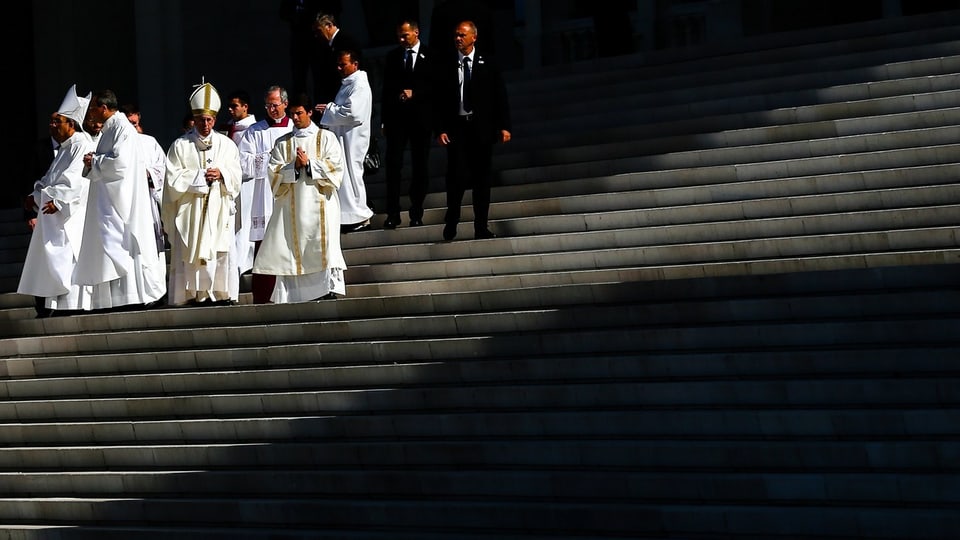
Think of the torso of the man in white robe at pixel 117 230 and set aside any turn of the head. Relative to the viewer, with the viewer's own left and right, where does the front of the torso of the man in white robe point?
facing to the left of the viewer

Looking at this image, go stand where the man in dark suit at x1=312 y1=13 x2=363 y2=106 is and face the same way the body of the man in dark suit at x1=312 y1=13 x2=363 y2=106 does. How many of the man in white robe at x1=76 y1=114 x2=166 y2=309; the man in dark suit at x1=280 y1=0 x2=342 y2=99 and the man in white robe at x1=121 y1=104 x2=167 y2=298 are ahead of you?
2

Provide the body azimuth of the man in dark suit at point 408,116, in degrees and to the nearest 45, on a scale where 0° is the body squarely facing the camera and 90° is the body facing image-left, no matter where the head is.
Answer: approximately 0°

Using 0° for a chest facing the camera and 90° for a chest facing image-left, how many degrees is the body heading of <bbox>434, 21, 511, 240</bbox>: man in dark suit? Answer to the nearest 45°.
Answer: approximately 0°

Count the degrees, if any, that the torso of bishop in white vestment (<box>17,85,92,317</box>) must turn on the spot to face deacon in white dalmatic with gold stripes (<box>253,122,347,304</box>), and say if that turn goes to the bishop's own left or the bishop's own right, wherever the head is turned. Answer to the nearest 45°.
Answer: approximately 135° to the bishop's own left

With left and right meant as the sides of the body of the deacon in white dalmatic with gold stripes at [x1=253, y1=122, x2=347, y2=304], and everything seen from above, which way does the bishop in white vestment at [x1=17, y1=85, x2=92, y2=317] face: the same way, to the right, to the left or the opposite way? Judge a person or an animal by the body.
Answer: to the right

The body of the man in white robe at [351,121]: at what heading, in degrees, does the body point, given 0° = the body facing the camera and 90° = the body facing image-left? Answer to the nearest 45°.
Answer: approximately 90°

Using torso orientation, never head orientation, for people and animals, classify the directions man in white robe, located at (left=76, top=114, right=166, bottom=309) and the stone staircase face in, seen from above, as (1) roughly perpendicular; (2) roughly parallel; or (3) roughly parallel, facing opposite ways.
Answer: roughly perpendicular
